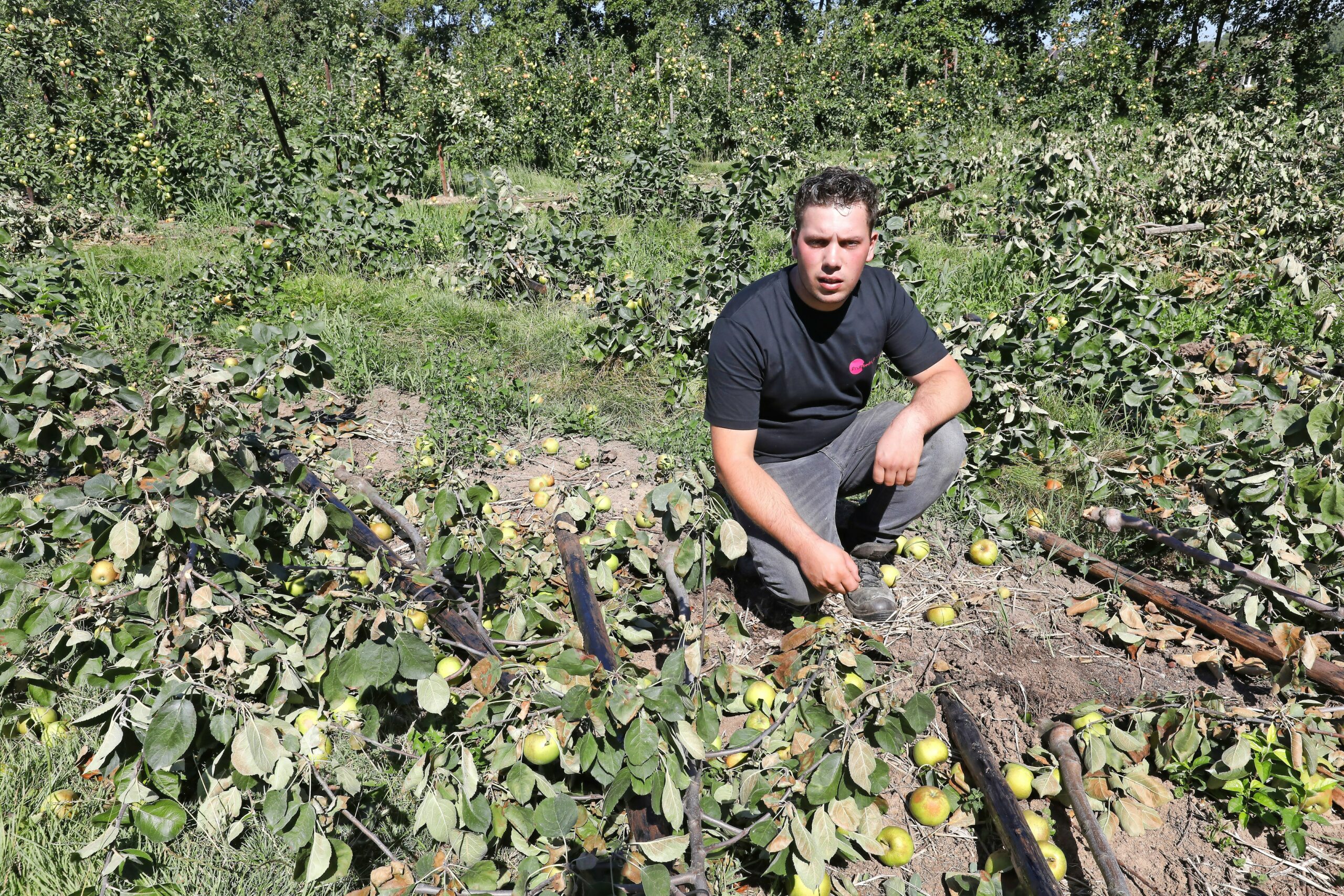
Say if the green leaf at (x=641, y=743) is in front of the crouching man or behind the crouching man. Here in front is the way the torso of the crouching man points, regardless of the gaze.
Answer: in front

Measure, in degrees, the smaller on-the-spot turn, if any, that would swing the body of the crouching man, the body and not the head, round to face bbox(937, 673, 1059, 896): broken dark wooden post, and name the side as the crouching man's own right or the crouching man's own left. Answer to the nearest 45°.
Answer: approximately 45° to the crouching man's own left

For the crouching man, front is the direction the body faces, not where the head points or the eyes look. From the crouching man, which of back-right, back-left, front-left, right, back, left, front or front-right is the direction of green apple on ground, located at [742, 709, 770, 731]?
front

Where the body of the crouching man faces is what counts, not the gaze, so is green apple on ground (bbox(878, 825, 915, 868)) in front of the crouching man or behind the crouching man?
in front

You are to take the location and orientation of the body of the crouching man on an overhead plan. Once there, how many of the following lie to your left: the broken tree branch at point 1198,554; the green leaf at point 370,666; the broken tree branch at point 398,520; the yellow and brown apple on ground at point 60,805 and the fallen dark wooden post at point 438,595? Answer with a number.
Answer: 1

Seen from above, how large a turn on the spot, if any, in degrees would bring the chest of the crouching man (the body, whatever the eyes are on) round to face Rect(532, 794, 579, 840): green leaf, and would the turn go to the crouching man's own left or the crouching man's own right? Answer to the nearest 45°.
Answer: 0° — they already face it

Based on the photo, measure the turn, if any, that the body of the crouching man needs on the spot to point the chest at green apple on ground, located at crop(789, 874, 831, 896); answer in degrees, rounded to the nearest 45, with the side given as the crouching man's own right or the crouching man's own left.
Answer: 0° — they already face it

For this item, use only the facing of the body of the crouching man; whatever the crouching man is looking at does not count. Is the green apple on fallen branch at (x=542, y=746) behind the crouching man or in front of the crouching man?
in front

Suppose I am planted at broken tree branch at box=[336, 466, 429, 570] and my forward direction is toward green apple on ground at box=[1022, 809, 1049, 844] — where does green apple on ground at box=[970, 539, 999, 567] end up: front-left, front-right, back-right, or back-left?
front-left

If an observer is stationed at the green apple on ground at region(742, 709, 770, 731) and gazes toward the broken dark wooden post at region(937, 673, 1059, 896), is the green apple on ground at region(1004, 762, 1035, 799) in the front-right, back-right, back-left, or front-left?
front-left

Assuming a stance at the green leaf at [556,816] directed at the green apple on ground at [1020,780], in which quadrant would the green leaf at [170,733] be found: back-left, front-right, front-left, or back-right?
back-left

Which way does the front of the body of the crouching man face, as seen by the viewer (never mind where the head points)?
toward the camera

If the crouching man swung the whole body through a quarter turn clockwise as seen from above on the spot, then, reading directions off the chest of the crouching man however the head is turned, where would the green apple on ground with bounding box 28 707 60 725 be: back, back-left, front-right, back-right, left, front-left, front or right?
front-left

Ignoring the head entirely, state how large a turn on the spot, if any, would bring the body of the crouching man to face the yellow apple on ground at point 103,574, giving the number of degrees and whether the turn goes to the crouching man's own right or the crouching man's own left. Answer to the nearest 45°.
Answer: approximately 45° to the crouching man's own right
